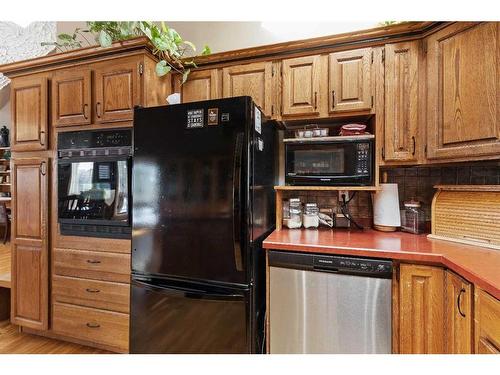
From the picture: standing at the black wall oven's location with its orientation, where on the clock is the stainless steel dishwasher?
The stainless steel dishwasher is roughly at 9 o'clock from the black wall oven.

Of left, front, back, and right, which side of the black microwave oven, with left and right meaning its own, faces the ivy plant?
right

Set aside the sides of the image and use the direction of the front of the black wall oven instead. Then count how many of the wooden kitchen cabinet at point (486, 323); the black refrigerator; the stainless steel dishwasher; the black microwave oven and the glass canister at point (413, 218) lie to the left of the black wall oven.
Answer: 5

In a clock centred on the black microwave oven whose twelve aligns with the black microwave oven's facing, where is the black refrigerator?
The black refrigerator is roughly at 2 o'clock from the black microwave oven.

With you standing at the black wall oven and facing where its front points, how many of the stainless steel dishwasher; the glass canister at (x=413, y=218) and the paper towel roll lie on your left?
3

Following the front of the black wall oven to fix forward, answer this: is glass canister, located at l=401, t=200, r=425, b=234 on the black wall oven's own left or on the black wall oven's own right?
on the black wall oven's own left

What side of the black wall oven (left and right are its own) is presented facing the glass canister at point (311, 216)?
left

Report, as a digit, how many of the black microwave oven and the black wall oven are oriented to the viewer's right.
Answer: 0

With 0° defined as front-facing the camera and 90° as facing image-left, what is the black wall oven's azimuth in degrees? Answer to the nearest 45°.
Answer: approximately 45°

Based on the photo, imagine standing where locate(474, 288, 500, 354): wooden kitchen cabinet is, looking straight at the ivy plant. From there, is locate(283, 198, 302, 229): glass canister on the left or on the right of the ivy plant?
right

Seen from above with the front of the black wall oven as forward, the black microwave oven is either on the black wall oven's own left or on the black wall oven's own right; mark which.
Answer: on the black wall oven's own left
